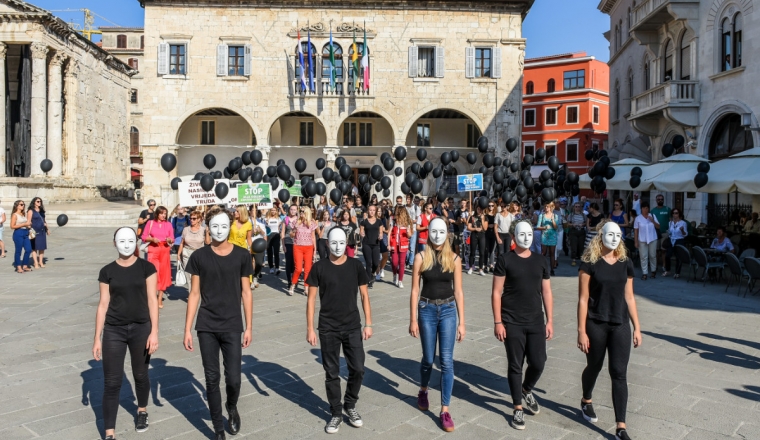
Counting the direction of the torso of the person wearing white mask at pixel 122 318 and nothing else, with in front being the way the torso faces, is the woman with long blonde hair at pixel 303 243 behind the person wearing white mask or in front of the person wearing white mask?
behind

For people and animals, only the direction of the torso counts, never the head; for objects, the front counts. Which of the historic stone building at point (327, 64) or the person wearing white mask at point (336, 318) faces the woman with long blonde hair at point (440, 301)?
the historic stone building
